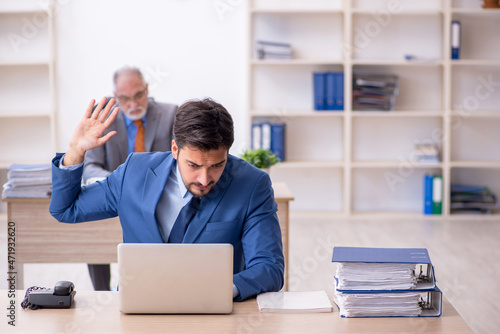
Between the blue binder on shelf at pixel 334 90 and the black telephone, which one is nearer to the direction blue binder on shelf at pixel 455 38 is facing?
the black telephone

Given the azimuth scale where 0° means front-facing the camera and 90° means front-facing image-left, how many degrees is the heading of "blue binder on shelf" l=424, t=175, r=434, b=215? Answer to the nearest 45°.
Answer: approximately 0°

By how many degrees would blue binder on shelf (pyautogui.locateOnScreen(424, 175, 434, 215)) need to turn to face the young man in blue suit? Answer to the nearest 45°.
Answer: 0° — it already faces them

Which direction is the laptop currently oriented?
away from the camera

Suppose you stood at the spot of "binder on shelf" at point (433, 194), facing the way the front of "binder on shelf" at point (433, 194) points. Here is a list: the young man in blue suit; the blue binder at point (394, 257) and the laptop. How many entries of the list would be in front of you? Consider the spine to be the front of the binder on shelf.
3
